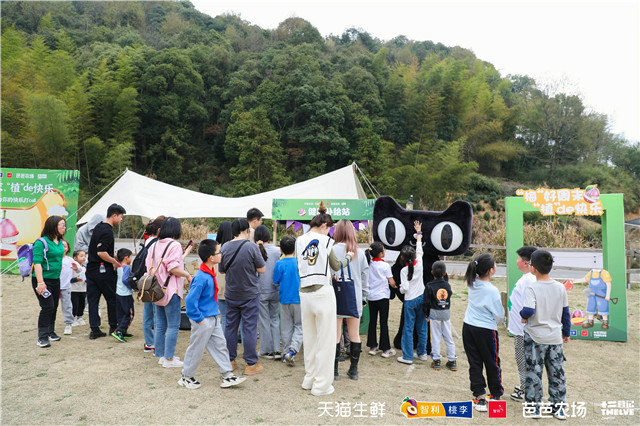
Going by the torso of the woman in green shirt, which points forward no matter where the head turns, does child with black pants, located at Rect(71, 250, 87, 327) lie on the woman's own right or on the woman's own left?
on the woman's own left

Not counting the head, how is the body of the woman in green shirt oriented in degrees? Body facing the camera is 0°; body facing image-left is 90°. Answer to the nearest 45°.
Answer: approximately 315°

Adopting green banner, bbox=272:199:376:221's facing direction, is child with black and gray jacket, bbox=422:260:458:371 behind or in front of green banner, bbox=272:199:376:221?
in front

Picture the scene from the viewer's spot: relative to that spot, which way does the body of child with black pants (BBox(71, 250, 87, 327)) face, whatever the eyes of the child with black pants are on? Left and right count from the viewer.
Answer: facing the viewer and to the right of the viewer

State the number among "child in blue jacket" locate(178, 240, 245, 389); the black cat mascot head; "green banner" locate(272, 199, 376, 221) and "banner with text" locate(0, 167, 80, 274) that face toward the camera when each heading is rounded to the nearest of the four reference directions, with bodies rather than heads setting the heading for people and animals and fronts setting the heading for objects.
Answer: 3

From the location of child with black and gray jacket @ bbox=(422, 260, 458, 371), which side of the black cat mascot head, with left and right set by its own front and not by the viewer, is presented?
front

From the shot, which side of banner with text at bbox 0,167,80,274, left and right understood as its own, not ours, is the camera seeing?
front

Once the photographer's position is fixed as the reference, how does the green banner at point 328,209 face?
facing the viewer

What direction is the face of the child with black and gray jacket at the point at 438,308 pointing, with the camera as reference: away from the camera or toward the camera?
away from the camera

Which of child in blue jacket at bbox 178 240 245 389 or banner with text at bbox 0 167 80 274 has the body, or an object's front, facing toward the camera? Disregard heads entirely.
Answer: the banner with text

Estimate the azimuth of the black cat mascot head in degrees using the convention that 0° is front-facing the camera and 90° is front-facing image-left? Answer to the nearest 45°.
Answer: approximately 0°

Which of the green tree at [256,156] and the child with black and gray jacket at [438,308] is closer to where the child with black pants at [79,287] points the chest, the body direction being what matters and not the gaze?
the child with black and gray jacket

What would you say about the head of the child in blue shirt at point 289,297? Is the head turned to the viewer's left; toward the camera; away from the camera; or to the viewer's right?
away from the camera
